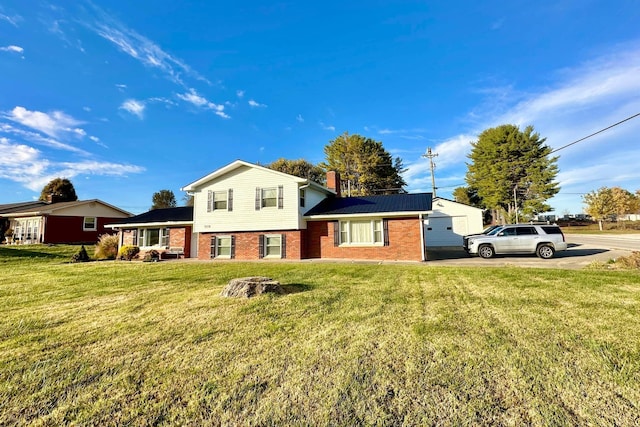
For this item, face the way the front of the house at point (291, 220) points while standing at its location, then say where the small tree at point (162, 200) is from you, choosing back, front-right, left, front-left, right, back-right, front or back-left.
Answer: back-right

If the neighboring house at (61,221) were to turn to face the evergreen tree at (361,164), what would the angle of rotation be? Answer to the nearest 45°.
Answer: approximately 90° to its left

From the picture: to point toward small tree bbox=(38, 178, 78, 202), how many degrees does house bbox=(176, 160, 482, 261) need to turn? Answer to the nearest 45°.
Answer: approximately 135° to its right

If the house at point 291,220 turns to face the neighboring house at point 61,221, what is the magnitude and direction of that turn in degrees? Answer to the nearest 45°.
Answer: approximately 90° to its right

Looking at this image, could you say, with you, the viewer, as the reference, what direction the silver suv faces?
facing to the left of the viewer

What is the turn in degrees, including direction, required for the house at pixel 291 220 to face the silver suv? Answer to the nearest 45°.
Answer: approximately 90° to its left

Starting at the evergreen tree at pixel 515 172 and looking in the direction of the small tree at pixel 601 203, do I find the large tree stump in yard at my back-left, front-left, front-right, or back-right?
back-right

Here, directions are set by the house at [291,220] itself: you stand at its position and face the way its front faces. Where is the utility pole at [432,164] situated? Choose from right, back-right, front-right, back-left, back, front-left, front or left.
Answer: back-left

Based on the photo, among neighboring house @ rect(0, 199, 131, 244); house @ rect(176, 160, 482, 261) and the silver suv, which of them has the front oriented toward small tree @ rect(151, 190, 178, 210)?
the silver suv

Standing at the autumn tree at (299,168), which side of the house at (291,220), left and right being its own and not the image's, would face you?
back

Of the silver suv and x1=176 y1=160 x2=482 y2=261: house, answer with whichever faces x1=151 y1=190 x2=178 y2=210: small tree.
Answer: the silver suv

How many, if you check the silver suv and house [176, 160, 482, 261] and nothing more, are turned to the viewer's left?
1

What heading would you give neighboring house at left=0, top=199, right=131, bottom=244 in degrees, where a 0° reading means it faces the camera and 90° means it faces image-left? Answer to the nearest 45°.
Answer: approximately 45°
